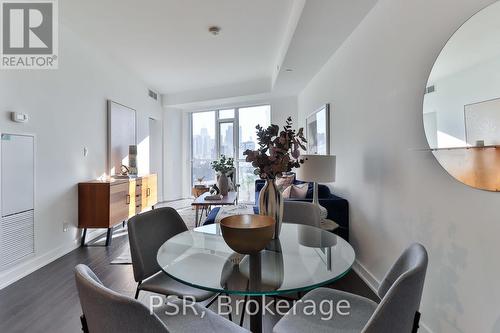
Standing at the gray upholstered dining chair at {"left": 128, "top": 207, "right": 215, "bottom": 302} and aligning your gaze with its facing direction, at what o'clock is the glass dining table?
The glass dining table is roughly at 12 o'clock from the gray upholstered dining chair.

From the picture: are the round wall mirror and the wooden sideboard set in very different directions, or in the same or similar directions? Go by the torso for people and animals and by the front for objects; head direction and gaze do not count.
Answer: very different directions

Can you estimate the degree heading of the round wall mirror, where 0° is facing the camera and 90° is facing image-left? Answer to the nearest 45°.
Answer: approximately 45°

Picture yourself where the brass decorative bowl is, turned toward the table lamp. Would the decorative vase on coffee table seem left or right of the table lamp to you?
left

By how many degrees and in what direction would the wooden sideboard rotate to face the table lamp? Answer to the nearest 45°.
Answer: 0° — it already faces it

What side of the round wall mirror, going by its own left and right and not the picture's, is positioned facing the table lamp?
right
